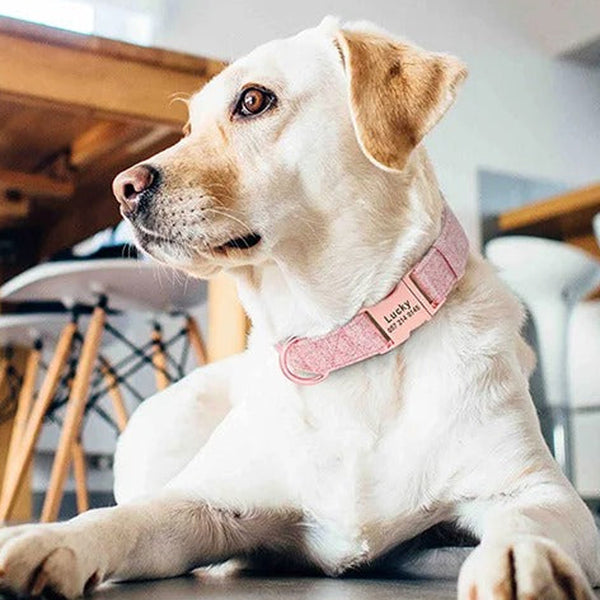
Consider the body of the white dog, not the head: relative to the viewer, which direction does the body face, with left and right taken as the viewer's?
facing the viewer

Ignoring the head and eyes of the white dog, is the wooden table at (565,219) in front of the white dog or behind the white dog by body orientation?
behind

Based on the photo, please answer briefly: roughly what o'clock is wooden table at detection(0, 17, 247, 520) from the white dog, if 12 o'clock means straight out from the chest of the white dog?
The wooden table is roughly at 5 o'clock from the white dog.

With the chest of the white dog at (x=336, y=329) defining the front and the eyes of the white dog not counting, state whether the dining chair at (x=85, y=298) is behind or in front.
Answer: behind
